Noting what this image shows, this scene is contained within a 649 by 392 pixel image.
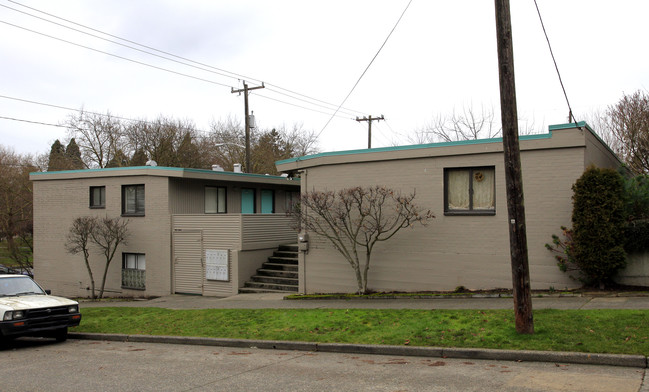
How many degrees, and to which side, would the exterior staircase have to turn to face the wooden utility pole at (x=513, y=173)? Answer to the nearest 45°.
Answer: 0° — it already faces it

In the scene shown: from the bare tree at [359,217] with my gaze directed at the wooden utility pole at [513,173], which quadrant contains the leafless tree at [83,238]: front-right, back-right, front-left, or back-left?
back-right

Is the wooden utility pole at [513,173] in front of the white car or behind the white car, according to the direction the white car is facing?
in front

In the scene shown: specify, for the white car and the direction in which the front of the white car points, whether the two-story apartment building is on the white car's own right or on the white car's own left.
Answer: on the white car's own left

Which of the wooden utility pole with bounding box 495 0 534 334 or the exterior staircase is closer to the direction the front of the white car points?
the wooden utility pole

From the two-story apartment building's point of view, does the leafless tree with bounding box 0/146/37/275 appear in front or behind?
behind

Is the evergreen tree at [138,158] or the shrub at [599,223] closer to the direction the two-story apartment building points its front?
the shrub

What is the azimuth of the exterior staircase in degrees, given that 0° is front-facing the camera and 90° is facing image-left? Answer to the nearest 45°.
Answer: approximately 0°

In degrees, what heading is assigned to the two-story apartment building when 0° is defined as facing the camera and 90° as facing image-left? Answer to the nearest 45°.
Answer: approximately 315°

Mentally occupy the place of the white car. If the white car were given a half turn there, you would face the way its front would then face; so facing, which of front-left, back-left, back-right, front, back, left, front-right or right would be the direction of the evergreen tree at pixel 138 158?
front-right
